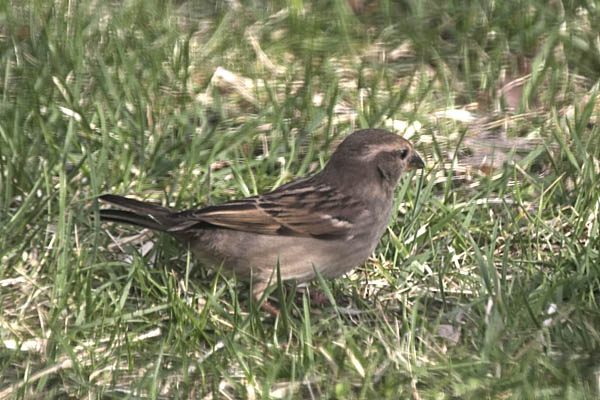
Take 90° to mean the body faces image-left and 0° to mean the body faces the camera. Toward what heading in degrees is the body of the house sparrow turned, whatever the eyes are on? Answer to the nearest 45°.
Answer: approximately 270°
